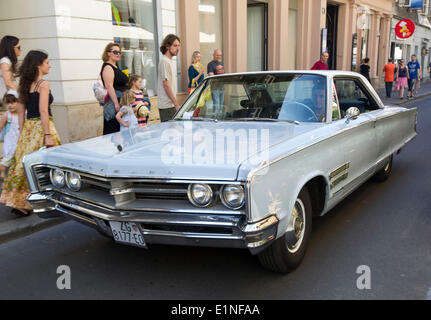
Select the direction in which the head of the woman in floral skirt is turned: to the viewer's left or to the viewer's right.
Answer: to the viewer's right

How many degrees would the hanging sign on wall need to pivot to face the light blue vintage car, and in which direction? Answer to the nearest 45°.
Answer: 0° — it already faces it

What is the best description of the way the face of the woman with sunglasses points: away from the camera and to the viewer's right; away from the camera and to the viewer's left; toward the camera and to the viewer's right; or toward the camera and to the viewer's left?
toward the camera and to the viewer's right

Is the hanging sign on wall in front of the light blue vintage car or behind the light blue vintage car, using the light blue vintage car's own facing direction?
behind

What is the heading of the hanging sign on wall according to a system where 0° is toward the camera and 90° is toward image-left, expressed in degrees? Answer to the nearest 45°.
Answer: approximately 0°
